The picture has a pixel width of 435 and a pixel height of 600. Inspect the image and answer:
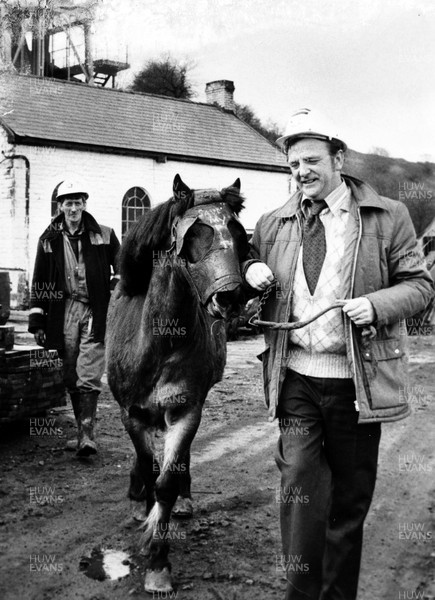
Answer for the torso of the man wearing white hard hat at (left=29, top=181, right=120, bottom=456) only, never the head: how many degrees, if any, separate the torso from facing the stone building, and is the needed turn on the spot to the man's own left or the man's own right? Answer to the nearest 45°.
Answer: approximately 180°

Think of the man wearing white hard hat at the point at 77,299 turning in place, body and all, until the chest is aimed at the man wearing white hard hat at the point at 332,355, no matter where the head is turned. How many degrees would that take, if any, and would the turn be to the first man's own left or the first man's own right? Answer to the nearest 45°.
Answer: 0° — they already face them

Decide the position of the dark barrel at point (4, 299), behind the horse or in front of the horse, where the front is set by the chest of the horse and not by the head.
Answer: behind

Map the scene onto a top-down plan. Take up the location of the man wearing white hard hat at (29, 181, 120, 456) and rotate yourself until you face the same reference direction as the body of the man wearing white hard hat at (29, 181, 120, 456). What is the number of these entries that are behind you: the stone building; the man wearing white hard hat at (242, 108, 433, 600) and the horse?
1

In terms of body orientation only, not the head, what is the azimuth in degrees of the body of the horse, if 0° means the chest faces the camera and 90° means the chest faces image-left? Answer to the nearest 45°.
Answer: approximately 0°

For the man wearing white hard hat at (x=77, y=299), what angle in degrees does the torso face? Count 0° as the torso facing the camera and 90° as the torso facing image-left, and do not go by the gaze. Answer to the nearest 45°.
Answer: approximately 0°

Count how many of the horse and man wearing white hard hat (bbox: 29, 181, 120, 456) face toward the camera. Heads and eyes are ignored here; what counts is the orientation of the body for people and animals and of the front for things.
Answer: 2

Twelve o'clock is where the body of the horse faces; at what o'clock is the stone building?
The stone building is roughly at 6 o'clock from the horse.

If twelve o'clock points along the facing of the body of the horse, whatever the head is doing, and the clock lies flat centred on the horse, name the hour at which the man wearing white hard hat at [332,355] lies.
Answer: The man wearing white hard hat is roughly at 11 o'clock from the horse.

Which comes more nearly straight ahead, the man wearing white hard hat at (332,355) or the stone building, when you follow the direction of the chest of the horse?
the man wearing white hard hat

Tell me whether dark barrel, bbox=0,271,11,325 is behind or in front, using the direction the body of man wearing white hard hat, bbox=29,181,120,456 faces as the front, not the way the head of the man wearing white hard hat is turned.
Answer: behind
